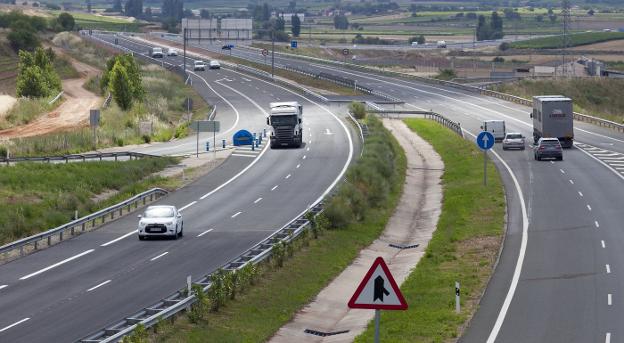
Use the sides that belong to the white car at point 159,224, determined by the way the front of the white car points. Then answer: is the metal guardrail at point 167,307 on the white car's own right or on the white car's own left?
on the white car's own left

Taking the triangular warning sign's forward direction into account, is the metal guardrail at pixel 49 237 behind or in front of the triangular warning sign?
behind

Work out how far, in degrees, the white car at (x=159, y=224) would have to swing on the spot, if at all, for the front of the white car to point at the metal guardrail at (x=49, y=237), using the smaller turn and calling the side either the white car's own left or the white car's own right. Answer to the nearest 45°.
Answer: approximately 45° to the white car's own right

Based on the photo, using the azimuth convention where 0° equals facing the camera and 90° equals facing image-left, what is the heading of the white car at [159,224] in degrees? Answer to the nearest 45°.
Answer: approximately 45°

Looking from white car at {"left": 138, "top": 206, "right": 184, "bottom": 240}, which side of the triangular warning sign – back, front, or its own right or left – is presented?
back

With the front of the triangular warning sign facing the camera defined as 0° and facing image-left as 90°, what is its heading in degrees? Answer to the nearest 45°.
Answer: approximately 0°

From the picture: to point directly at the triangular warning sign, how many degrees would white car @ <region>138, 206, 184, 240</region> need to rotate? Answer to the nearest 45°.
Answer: approximately 45° to its left
